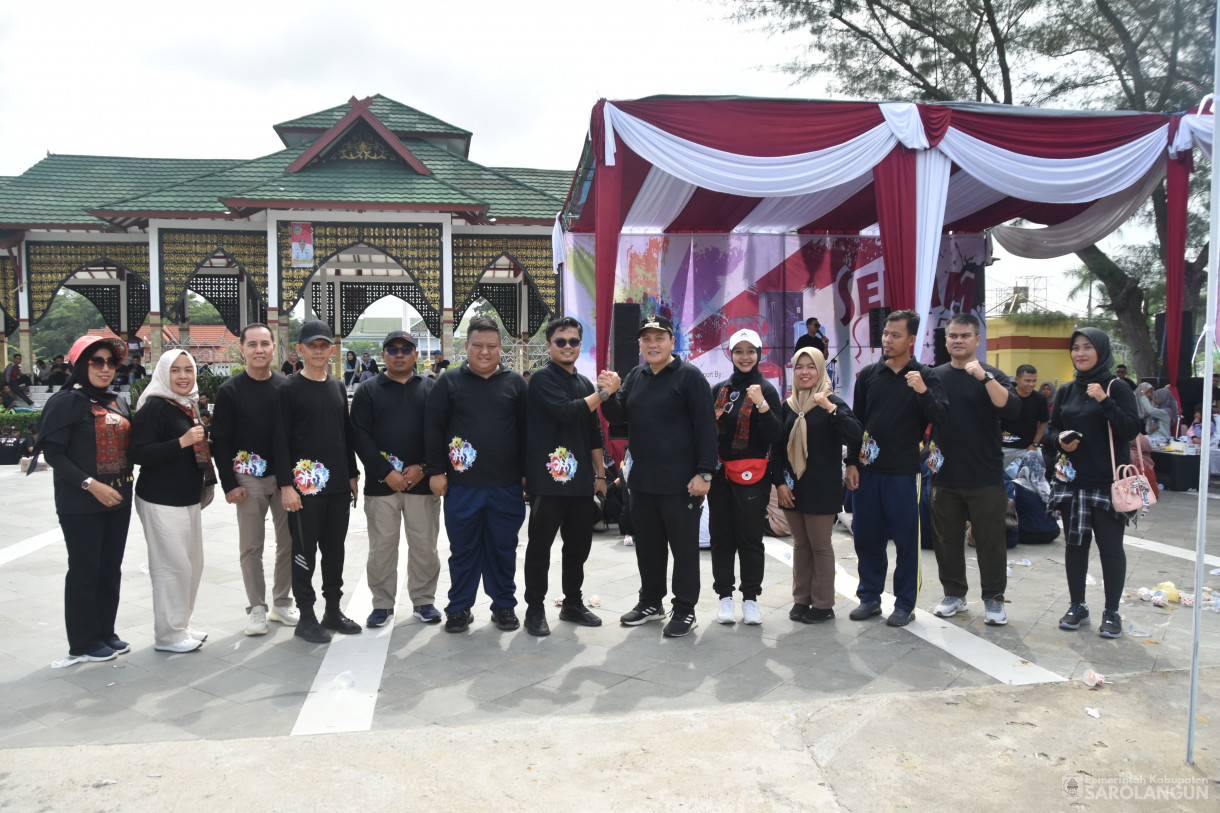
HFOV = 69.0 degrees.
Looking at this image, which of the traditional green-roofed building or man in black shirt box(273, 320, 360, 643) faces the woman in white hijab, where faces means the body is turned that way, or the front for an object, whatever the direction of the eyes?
the traditional green-roofed building

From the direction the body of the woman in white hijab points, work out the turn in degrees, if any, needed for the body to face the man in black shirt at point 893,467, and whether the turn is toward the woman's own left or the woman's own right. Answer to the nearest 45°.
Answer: approximately 45° to the woman's own left

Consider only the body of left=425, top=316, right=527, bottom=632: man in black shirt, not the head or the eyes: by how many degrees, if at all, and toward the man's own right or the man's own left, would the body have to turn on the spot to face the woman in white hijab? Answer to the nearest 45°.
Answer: approximately 90° to the man's own right

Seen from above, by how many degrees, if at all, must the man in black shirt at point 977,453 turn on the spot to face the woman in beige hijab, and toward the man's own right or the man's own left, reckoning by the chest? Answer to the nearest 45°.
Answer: approximately 90° to the man's own right

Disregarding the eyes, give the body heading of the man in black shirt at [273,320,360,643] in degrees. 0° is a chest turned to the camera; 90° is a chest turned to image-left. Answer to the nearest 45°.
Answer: approximately 315°

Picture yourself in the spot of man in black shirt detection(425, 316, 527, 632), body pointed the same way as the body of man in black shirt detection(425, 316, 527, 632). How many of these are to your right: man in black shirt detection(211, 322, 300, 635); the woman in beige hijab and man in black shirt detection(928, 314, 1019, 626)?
1

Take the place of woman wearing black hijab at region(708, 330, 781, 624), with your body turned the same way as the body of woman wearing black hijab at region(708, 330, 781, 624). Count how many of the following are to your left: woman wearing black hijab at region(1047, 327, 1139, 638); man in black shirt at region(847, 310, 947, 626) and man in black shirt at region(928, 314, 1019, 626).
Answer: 3

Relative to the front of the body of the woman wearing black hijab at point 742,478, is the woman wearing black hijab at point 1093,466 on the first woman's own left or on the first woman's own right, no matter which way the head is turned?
on the first woman's own left

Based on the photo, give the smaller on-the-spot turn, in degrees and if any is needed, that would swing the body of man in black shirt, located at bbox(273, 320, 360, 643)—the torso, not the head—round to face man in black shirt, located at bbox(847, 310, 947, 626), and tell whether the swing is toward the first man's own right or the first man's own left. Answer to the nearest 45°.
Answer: approximately 45° to the first man's own left

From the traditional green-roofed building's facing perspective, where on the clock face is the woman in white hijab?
The woman in white hijab is roughly at 12 o'clock from the traditional green-roofed building.

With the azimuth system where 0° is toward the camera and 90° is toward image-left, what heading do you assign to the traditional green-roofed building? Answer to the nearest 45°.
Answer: approximately 0°

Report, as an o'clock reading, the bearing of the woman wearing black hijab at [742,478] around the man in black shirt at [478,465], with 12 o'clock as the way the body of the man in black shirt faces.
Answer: The woman wearing black hijab is roughly at 9 o'clock from the man in black shirt.
